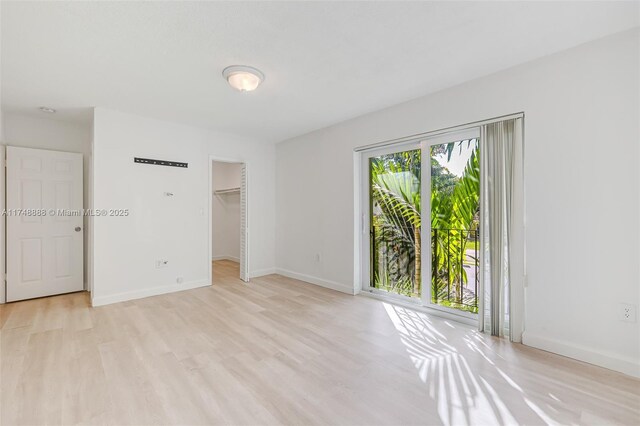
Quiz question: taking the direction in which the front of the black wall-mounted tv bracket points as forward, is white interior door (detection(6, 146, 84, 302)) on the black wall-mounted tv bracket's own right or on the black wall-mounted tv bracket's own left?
on the black wall-mounted tv bracket's own right

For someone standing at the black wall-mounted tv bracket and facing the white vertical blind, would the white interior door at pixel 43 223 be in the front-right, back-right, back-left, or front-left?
back-right

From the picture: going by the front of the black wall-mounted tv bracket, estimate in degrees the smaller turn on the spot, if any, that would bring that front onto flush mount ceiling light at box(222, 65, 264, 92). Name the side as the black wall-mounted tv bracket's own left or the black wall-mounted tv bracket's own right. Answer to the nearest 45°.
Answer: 0° — it already faces it

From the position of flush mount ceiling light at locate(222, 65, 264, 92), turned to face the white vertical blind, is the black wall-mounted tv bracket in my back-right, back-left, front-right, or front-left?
back-left

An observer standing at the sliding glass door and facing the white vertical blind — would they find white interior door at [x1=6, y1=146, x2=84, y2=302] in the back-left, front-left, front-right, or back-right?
back-right

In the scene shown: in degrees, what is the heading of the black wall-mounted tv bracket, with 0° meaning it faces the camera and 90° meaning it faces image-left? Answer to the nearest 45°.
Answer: approximately 0°

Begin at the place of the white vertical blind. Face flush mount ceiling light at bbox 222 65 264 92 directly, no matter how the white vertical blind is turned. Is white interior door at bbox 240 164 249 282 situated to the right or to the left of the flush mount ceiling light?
right

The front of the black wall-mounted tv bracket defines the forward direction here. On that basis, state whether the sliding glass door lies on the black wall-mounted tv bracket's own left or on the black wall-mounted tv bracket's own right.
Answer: on the black wall-mounted tv bracket's own left
